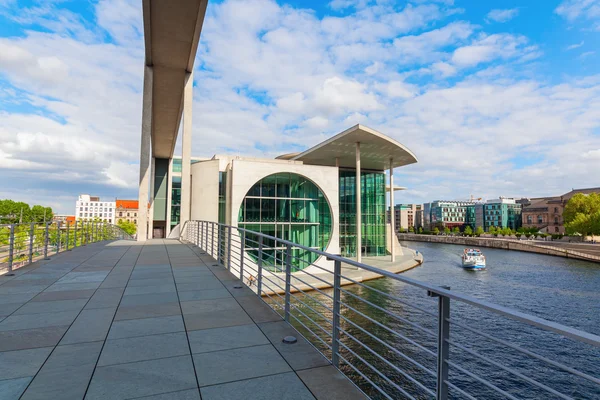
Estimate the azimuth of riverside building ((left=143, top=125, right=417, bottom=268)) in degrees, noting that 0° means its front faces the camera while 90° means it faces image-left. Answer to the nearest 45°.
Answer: approximately 315°

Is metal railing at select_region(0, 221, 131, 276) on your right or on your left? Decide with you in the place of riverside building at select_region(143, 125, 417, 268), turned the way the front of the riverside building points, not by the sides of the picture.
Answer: on your right

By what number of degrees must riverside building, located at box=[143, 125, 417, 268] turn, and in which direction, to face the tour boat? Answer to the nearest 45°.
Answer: approximately 90° to its left

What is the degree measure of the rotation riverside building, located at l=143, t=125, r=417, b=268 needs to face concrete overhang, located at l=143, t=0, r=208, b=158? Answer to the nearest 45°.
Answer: approximately 90° to its right
